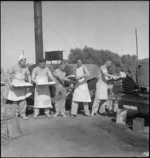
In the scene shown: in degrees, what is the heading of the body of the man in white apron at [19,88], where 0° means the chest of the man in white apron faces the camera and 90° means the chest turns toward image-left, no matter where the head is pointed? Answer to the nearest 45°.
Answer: approximately 315°

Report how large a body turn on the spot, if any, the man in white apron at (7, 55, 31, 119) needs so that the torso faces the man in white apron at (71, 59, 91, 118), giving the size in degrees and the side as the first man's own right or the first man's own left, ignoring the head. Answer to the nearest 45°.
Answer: approximately 45° to the first man's own left

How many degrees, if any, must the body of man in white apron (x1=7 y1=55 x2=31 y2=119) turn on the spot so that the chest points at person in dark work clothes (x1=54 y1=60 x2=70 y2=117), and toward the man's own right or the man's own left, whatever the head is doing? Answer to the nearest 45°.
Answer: approximately 45° to the man's own left

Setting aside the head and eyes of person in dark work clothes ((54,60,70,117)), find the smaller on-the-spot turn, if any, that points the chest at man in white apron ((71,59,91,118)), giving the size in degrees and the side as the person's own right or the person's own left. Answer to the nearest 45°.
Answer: approximately 45° to the person's own left

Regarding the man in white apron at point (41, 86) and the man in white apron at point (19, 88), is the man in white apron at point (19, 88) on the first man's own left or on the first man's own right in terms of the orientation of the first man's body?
on the first man's own right

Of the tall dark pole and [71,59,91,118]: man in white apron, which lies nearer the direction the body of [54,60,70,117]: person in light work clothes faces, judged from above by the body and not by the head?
the man in white apron

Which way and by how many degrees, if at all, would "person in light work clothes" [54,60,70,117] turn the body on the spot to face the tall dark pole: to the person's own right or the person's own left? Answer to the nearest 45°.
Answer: approximately 135° to the person's own left

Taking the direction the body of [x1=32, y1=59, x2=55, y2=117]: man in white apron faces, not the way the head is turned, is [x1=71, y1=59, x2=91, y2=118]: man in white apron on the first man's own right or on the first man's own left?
on the first man's own left

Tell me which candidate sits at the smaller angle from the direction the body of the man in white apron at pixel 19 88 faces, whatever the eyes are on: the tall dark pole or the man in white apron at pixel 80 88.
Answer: the man in white apron
